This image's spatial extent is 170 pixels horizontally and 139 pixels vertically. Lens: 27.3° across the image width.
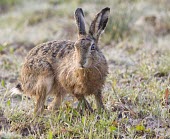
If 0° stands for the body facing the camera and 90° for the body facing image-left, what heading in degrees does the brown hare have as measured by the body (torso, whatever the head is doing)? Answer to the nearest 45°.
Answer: approximately 315°
